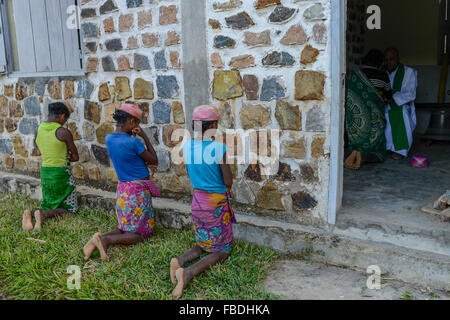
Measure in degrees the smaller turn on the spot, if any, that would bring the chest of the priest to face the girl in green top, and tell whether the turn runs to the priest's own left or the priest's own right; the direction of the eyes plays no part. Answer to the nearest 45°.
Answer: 0° — they already face them

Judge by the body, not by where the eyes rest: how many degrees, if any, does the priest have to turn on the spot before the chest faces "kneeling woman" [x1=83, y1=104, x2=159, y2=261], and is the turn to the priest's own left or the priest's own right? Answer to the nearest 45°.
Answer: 0° — they already face them

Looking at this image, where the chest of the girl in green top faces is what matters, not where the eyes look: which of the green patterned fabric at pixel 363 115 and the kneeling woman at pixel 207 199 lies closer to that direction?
the green patterned fabric

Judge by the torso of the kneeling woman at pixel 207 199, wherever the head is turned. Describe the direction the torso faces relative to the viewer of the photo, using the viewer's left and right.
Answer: facing away from the viewer and to the right of the viewer

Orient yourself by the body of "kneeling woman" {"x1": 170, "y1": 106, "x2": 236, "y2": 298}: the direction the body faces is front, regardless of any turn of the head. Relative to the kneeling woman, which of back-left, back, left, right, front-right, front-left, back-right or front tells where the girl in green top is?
left

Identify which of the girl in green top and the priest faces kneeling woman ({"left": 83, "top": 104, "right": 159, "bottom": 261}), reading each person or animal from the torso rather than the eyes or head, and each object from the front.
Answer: the priest

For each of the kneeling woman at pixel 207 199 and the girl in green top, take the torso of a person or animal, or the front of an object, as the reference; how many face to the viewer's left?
0

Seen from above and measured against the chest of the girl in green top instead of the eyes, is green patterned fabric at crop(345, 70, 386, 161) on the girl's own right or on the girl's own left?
on the girl's own right

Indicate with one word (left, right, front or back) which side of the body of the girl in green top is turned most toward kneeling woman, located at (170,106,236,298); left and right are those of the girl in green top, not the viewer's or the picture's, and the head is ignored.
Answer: right

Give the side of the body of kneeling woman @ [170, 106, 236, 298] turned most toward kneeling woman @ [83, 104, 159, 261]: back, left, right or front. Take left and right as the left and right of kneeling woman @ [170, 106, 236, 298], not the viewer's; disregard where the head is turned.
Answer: left

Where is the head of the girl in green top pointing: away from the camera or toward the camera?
away from the camera

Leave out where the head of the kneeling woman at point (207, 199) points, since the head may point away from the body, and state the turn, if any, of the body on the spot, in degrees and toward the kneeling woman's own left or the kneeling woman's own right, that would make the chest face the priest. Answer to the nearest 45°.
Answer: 0° — they already face them

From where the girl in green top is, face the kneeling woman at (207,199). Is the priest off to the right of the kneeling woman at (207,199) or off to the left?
left

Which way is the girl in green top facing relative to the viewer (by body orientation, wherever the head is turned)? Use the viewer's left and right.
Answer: facing away from the viewer and to the right of the viewer
